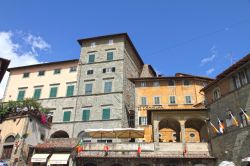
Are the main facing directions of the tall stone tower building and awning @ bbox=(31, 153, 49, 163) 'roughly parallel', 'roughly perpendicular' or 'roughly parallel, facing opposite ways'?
roughly parallel

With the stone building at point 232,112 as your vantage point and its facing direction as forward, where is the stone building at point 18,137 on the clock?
the stone building at point 18,137 is roughly at 1 o'clock from the stone building at point 232,112.

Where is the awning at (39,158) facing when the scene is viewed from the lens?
facing the viewer

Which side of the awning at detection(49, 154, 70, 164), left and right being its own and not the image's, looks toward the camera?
front

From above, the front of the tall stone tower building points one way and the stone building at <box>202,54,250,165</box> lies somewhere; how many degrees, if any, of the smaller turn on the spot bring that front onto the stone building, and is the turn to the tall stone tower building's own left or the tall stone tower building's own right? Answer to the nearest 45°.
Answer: approximately 45° to the tall stone tower building's own left

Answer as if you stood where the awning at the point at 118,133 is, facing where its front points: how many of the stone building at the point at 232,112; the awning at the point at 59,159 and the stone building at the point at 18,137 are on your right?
2

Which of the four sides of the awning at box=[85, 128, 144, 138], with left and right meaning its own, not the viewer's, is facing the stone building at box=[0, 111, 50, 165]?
right

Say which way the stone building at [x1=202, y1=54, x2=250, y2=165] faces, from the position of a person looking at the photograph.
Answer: facing the viewer and to the left of the viewer

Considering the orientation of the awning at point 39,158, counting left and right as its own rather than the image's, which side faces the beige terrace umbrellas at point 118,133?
left

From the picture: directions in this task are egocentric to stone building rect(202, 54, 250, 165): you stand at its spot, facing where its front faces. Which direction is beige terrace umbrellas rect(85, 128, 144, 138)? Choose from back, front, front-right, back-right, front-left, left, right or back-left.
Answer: front-right
